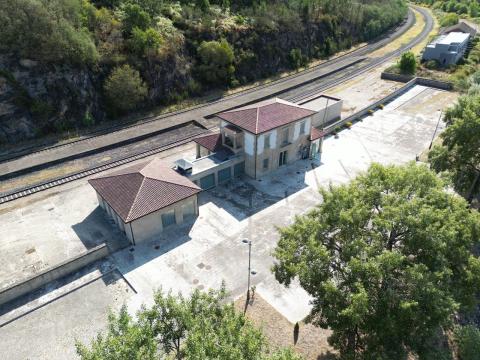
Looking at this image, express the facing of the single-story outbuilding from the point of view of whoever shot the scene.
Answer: facing the viewer and to the right of the viewer

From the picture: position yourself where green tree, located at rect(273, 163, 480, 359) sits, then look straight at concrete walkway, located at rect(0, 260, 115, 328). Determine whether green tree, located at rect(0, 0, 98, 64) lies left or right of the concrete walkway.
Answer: right

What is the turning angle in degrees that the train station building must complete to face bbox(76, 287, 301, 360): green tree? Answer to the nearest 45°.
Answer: approximately 45° to its right

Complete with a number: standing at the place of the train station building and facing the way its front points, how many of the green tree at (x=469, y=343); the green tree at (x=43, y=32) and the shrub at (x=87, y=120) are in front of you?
1

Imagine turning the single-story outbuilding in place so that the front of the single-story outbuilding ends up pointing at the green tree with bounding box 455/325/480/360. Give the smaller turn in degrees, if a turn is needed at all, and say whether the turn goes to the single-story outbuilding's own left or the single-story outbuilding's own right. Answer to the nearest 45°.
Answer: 0° — it already faces it

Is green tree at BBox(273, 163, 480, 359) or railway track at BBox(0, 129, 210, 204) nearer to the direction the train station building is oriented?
the green tree

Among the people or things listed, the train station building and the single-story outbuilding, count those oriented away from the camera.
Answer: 0

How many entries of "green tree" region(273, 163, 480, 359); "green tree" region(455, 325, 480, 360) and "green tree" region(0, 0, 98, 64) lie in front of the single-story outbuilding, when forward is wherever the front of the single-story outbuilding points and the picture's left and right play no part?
2

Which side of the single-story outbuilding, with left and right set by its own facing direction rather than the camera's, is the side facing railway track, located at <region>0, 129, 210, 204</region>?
back

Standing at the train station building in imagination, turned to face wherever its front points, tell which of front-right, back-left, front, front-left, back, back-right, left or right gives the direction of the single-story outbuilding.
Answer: right
